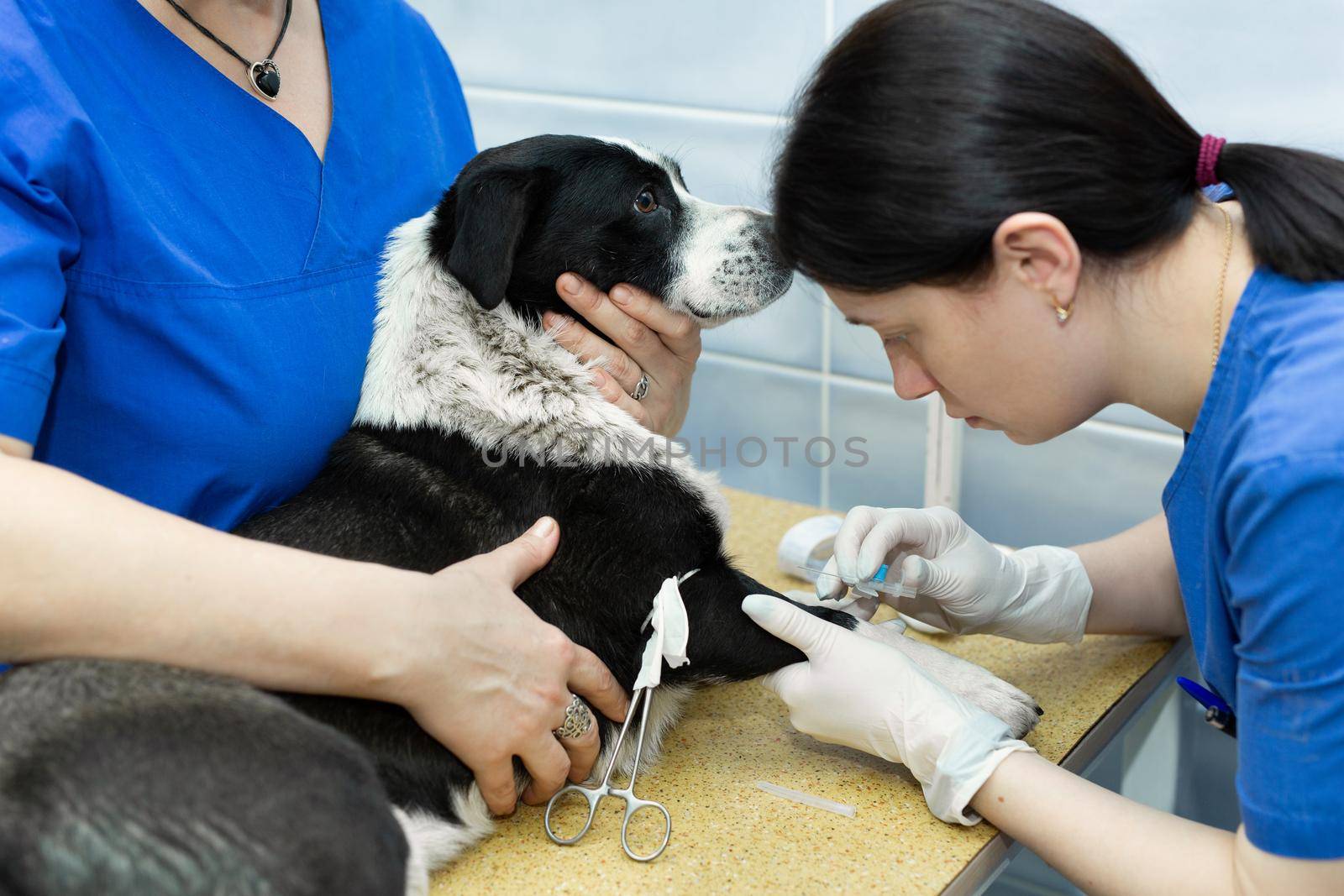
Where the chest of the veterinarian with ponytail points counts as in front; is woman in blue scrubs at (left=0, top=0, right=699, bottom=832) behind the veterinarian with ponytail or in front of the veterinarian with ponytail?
in front

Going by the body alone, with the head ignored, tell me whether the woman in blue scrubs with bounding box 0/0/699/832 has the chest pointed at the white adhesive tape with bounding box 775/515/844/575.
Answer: no

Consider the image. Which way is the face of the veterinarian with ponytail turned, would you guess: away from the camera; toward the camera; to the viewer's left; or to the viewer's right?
to the viewer's left

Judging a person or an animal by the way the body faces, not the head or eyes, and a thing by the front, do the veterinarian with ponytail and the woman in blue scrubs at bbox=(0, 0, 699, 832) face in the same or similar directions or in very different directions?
very different directions

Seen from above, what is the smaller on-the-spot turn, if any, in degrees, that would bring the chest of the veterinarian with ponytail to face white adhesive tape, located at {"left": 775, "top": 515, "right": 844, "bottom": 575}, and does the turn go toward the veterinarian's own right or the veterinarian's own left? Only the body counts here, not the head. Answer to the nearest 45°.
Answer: approximately 45° to the veterinarian's own right

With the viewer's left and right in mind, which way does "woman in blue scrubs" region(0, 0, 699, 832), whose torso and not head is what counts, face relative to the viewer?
facing the viewer and to the right of the viewer

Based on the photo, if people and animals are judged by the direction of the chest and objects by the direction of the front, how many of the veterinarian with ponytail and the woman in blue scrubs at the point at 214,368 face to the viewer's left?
1

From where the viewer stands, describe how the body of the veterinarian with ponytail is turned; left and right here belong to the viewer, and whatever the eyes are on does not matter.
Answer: facing to the left of the viewer
